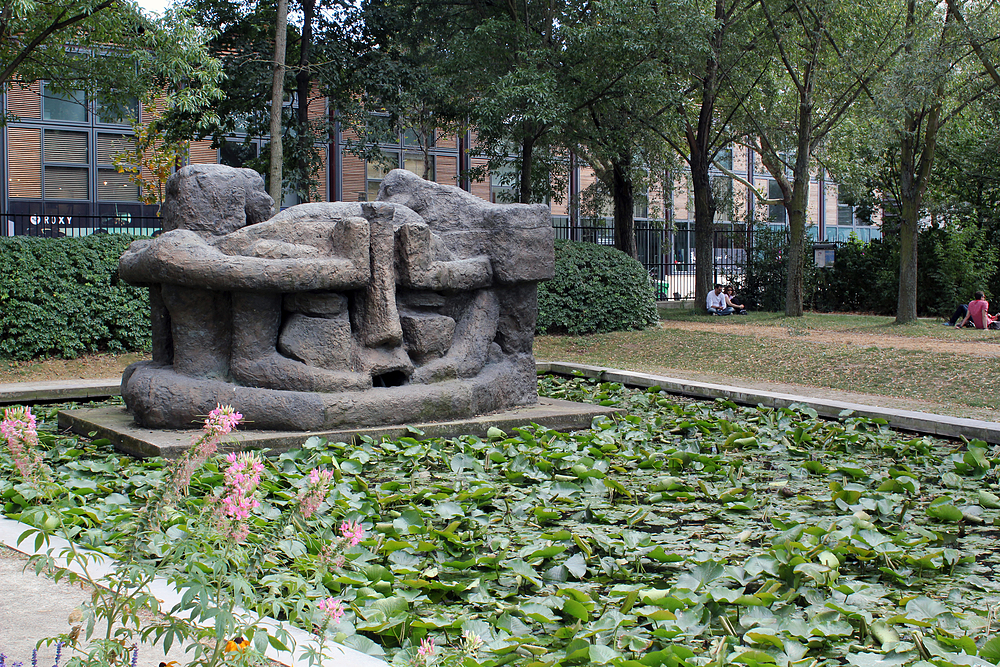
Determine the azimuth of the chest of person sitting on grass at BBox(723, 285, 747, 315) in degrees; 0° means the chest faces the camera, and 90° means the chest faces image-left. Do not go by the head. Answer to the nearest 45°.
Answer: approximately 315°

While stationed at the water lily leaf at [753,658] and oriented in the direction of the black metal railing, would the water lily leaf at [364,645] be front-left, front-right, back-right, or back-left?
front-left

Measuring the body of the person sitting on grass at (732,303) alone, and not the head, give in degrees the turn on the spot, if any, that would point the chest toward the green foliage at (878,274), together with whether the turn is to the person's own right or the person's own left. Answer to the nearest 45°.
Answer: approximately 90° to the person's own left

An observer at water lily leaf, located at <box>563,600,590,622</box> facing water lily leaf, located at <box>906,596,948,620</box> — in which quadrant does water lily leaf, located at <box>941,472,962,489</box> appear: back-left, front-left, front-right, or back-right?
front-left

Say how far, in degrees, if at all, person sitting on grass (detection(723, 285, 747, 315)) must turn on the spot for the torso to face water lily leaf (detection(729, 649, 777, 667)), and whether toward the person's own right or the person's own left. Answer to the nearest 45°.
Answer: approximately 45° to the person's own right

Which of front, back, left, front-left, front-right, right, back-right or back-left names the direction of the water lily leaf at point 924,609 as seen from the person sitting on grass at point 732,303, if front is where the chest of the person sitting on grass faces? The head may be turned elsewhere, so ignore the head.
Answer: front-right

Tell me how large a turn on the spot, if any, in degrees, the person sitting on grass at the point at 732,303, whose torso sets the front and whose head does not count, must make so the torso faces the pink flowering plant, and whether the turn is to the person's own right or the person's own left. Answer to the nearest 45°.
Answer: approximately 45° to the person's own right

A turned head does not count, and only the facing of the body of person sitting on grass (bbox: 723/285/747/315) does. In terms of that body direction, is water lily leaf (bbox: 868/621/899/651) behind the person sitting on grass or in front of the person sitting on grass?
in front

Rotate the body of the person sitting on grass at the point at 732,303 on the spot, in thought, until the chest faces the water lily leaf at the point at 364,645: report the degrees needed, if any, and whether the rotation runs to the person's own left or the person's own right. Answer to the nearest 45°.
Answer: approximately 45° to the person's own right

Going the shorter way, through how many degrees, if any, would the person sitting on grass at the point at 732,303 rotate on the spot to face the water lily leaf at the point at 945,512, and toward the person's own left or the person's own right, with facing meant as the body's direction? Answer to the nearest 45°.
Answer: approximately 45° to the person's own right

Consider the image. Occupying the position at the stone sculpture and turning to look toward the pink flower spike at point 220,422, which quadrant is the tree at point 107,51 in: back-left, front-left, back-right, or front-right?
back-right

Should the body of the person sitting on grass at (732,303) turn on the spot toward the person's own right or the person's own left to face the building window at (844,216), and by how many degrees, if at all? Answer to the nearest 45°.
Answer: approximately 135° to the person's own left

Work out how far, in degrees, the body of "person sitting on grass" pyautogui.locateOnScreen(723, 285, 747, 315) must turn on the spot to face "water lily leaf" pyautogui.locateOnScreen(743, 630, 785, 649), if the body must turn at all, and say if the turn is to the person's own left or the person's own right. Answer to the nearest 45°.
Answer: approximately 45° to the person's own right
